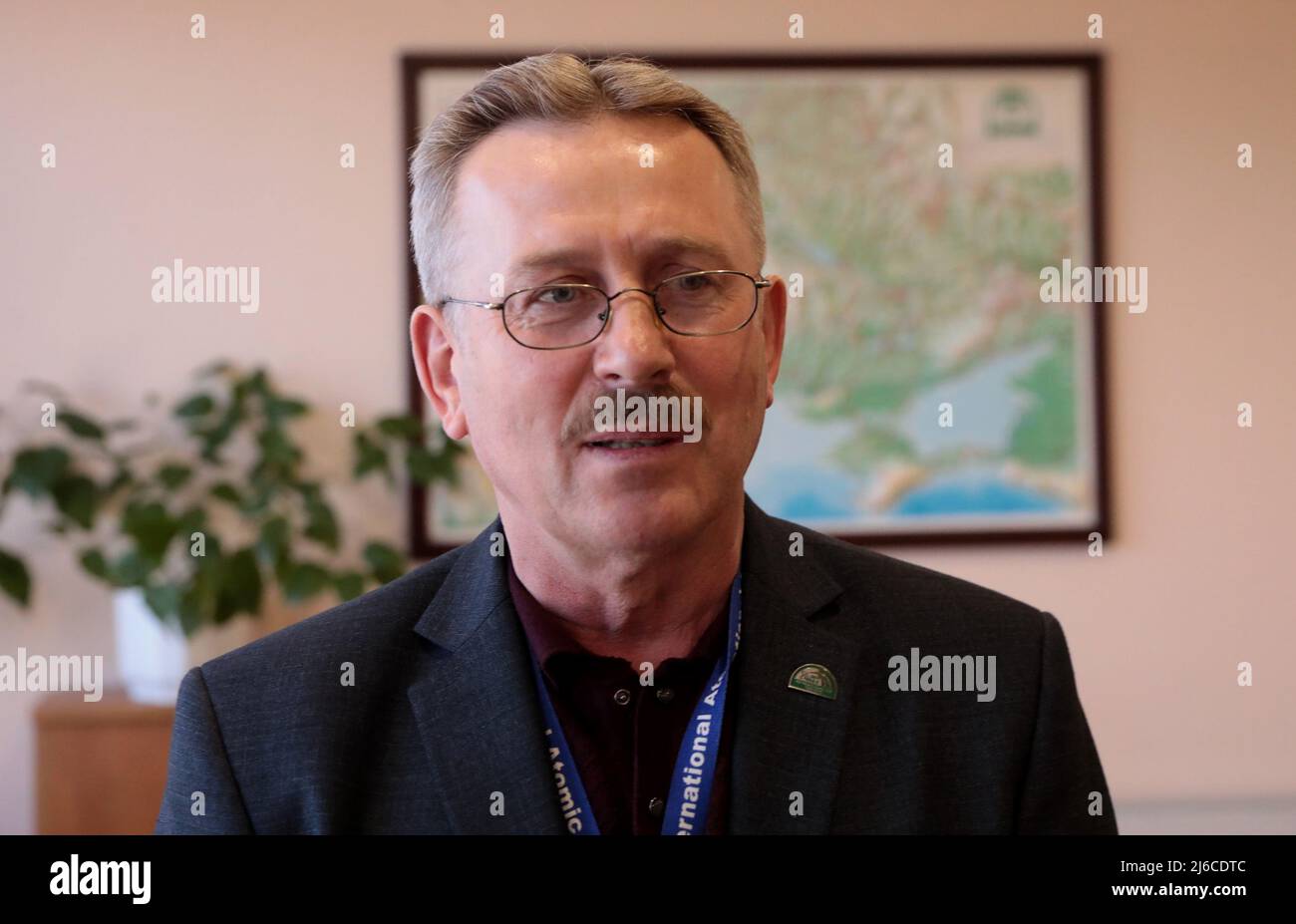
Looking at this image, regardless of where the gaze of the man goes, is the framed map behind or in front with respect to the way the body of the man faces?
behind

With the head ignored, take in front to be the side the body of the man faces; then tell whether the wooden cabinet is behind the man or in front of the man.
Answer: behind

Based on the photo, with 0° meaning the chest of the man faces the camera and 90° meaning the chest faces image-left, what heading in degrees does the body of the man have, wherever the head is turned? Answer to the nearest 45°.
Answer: approximately 0°

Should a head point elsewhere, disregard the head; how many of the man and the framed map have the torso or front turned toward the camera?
2

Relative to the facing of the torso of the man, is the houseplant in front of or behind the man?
behind

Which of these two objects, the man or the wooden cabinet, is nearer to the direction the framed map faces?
the man
